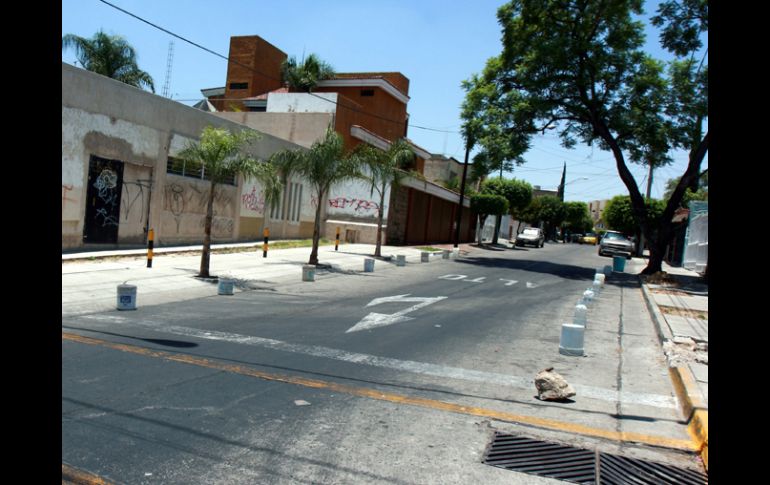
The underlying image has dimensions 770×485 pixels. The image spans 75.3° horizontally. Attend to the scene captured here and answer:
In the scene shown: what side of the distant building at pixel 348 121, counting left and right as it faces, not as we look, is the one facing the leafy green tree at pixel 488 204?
left

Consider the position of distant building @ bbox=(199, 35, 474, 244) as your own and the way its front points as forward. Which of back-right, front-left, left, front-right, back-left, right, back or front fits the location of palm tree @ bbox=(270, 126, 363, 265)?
front-right

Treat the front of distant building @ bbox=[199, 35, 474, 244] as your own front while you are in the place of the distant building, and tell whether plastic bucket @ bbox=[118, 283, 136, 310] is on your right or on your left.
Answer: on your right

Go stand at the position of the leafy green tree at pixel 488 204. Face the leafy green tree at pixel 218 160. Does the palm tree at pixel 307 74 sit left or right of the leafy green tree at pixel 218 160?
right

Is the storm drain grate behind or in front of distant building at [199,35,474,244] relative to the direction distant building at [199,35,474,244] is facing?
in front

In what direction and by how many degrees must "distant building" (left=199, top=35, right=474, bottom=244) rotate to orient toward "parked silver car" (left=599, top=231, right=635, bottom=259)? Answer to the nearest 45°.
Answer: approximately 45° to its left

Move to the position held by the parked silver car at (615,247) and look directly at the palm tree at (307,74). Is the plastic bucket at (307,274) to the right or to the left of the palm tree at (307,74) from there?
left

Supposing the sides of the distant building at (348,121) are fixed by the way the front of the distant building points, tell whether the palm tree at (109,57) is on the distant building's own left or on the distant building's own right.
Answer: on the distant building's own right

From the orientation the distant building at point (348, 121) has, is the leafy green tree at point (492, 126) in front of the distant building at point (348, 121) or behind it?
in front

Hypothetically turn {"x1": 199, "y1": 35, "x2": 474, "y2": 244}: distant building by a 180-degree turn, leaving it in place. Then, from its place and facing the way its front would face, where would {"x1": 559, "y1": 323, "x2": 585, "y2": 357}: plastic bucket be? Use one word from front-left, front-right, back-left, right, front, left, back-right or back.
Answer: back-left

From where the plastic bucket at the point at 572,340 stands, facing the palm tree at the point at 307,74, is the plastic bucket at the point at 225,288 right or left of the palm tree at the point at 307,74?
left
